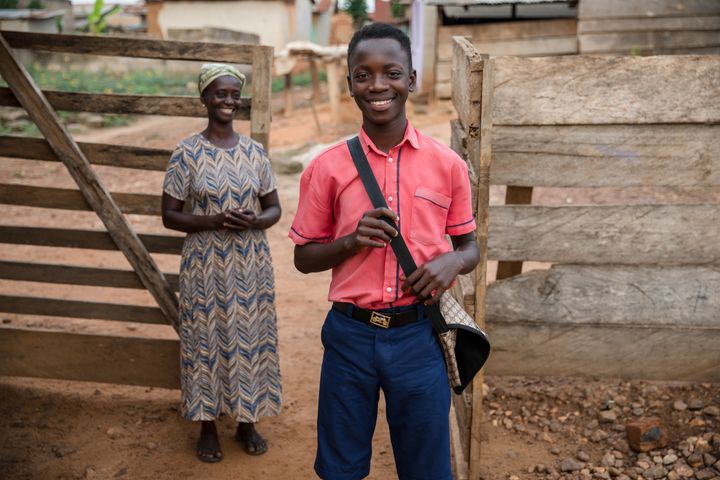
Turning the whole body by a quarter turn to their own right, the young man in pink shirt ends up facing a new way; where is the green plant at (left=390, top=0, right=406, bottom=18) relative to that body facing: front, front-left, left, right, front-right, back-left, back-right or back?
right

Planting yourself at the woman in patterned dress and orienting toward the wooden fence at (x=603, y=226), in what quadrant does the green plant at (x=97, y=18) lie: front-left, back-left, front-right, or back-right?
back-left

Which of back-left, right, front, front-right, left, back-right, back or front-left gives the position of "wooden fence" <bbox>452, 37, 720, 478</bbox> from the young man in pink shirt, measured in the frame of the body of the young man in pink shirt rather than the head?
back-left

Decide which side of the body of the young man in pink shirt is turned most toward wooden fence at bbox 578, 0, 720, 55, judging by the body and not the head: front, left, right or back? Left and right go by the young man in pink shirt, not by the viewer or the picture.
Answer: back

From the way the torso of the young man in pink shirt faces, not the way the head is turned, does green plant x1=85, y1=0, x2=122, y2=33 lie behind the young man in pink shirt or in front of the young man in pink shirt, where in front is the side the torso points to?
behind

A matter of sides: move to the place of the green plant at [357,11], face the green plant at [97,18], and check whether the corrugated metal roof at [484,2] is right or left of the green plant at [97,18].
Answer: left

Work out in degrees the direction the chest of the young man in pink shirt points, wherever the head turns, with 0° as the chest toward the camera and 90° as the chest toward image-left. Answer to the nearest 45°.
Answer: approximately 0°

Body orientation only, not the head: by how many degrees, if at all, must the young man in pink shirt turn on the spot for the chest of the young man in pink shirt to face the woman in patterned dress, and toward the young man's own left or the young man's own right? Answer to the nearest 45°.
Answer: approximately 135° to the young man's own right
